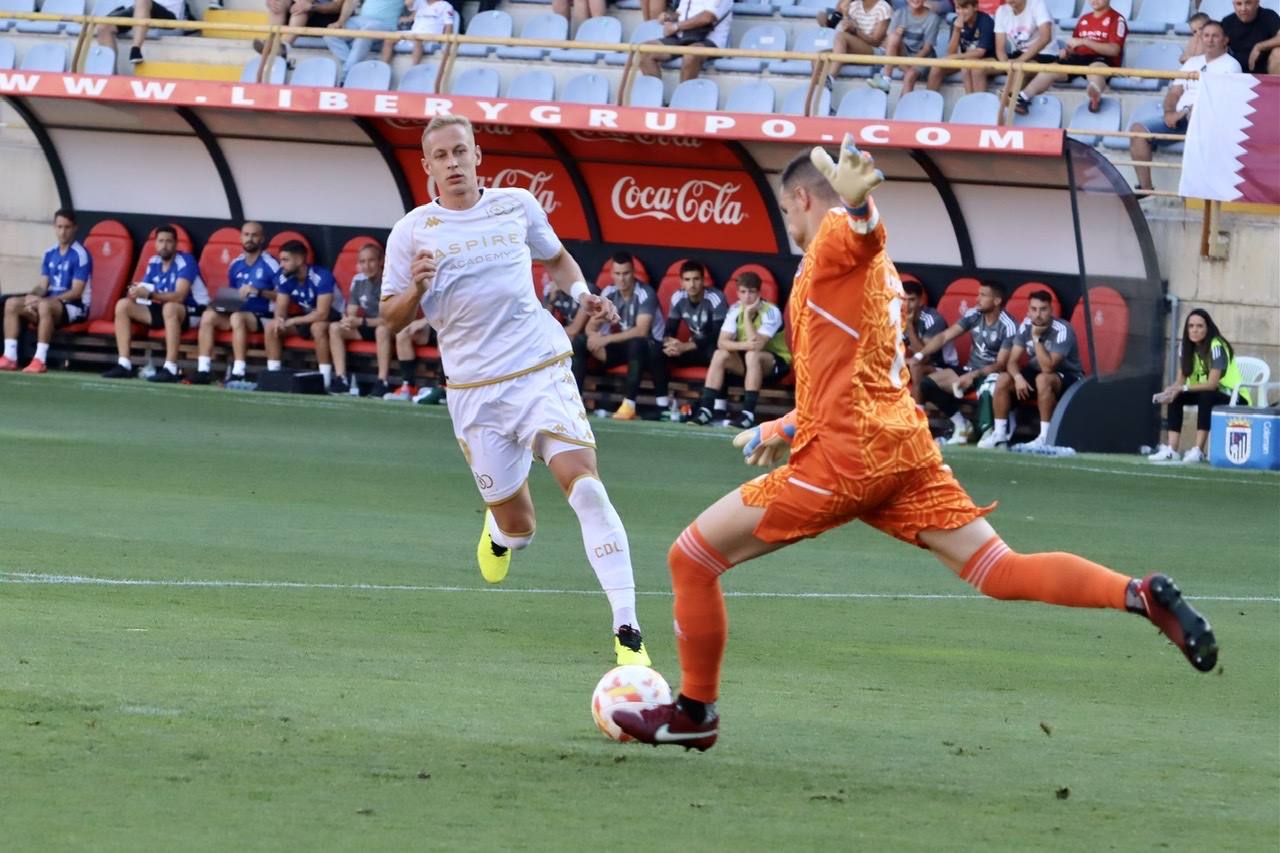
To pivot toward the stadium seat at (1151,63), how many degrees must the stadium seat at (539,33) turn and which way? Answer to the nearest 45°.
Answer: approximately 90° to its left

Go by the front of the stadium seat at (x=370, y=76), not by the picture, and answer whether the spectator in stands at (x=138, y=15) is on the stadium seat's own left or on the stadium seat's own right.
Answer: on the stadium seat's own right

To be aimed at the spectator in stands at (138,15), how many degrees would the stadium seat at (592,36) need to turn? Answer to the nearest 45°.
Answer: approximately 45° to its right

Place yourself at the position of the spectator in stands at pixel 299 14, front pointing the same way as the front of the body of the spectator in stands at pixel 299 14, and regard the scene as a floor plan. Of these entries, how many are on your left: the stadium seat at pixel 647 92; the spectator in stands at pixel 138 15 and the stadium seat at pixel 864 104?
2

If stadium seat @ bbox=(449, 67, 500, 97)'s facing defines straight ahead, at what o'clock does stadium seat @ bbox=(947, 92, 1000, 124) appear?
stadium seat @ bbox=(947, 92, 1000, 124) is roughly at 10 o'clock from stadium seat @ bbox=(449, 67, 500, 97).

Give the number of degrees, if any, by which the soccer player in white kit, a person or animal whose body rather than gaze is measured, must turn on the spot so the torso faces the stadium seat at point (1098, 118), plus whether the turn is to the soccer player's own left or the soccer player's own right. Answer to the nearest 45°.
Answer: approximately 135° to the soccer player's own left

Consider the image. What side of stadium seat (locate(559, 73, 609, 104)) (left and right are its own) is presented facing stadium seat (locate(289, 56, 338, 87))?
right

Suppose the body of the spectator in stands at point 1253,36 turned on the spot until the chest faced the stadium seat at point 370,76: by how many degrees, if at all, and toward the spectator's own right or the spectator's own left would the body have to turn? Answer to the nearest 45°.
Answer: approximately 90° to the spectator's own right
